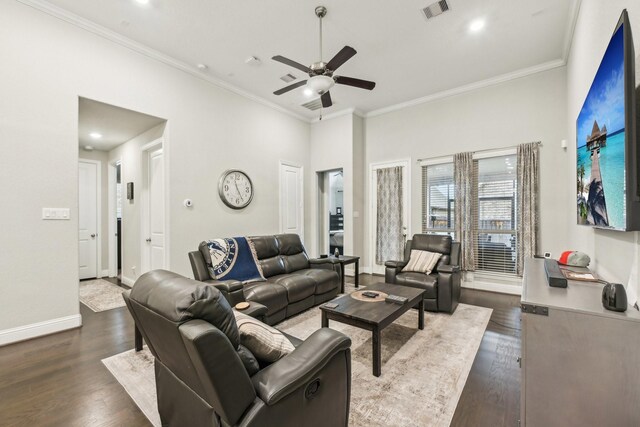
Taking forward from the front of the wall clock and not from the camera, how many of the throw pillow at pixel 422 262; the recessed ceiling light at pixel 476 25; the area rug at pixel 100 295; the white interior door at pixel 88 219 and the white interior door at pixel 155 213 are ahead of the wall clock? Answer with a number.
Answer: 2

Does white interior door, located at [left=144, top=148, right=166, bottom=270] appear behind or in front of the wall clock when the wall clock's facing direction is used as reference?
behind

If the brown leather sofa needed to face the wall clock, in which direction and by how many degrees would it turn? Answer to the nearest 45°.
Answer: approximately 180°

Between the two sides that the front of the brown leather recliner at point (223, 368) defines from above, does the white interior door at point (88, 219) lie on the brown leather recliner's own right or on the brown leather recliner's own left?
on the brown leather recliner's own left

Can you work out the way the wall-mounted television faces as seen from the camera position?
facing to the left of the viewer

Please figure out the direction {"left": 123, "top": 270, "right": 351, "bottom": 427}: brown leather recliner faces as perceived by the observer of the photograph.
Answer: facing away from the viewer and to the right of the viewer

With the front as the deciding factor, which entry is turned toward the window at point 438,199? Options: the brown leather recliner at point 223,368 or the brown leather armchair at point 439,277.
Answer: the brown leather recliner

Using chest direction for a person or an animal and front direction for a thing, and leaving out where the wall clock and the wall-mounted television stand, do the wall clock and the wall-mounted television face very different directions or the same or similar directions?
very different directions

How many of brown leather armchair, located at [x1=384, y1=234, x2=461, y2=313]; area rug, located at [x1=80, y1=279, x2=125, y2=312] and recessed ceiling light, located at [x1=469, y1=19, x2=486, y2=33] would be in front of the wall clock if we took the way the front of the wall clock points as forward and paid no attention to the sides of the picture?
2

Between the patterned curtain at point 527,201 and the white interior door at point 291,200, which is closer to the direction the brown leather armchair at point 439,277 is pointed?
the white interior door

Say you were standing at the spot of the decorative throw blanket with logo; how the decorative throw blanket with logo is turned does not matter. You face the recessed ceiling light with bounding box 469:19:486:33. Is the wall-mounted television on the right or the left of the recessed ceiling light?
right

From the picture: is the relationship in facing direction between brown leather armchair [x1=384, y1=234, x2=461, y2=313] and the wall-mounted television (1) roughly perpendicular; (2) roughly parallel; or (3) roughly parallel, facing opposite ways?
roughly perpendicular

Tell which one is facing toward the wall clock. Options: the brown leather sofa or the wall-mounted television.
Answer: the wall-mounted television

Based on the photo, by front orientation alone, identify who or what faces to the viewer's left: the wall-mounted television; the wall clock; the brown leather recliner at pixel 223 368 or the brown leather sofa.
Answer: the wall-mounted television
